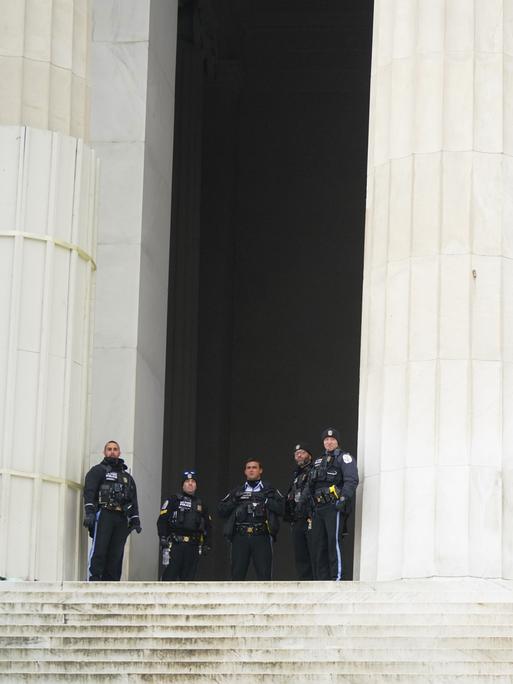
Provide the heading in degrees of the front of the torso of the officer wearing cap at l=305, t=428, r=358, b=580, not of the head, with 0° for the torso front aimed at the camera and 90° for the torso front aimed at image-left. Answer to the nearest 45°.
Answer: approximately 45°

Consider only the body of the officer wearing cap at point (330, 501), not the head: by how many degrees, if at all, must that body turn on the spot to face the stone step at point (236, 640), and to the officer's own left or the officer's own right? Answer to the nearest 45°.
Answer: approximately 45° to the officer's own left

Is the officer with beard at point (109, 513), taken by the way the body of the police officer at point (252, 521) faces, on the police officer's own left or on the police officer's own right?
on the police officer's own right

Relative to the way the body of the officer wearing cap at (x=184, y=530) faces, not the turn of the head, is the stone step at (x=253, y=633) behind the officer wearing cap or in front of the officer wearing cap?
in front

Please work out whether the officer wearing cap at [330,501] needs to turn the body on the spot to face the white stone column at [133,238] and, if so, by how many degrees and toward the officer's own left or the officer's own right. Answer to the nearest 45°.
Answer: approximately 90° to the officer's own right

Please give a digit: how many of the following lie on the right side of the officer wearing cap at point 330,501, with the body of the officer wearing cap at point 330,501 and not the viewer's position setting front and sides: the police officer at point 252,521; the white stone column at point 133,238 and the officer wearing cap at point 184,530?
3

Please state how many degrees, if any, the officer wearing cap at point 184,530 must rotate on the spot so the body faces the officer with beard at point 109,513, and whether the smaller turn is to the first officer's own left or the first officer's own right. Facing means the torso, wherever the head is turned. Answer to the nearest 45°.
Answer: approximately 45° to the first officer's own right

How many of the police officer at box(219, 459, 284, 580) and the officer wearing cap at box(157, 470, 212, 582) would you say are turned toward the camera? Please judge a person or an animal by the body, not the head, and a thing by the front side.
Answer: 2

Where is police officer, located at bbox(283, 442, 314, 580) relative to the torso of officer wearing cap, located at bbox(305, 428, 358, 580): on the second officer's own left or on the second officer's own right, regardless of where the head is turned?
on the second officer's own right

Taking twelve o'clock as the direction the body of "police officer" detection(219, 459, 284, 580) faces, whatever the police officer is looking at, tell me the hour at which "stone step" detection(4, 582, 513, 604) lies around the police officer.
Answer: The stone step is roughly at 12 o'clock from the police officer.

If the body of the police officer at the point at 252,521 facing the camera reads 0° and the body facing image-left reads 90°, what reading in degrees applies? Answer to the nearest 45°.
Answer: approximately 0°
